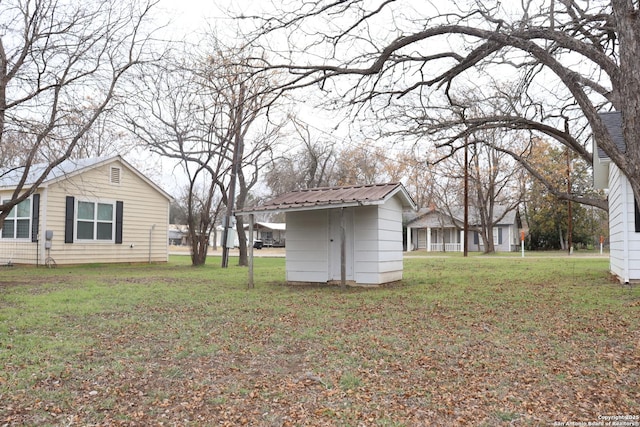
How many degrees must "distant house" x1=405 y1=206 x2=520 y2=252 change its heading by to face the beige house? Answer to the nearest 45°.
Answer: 0° — it already faces it

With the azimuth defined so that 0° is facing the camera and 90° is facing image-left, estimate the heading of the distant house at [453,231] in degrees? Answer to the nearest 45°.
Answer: approximately 0°

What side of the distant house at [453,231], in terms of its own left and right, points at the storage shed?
front
